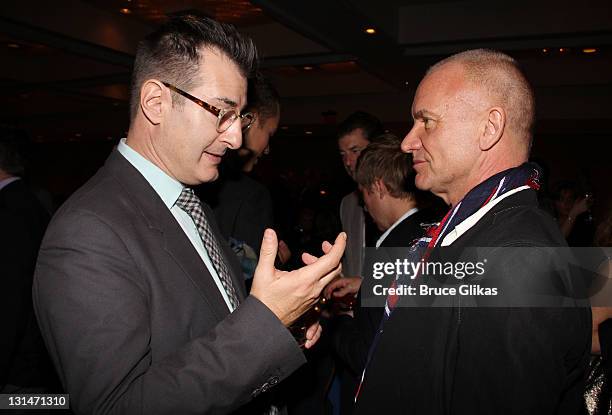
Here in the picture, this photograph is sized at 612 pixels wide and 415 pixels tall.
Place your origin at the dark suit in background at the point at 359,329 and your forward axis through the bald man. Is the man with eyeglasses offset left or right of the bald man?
right

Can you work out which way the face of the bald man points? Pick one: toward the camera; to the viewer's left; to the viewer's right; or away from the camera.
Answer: to the viewer's left

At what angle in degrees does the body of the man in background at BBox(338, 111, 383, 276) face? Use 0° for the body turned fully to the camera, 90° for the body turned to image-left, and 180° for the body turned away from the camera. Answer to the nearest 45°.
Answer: approximately 45°

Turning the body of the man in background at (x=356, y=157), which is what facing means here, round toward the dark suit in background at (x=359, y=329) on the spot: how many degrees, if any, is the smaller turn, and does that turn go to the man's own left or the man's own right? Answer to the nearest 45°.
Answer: approximately 45° to the man's own left

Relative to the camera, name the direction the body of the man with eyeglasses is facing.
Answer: to the viewer's right

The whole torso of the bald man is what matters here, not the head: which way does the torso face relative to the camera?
to the viewer's left

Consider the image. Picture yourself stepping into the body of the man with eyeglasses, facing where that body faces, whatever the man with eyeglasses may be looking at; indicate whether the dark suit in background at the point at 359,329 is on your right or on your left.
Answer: on your left

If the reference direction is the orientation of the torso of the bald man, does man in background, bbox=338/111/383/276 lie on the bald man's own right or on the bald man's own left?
on the bald man's own right

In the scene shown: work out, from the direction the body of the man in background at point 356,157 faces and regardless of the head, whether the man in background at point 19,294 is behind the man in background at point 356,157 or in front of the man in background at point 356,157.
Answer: in front

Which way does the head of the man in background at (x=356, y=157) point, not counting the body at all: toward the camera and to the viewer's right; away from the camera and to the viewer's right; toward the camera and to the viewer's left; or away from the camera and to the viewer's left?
toward the camera and to the viewer's left
